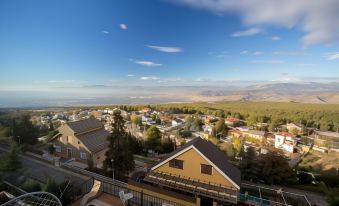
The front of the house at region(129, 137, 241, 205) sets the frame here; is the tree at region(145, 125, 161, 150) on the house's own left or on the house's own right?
on the house's own right

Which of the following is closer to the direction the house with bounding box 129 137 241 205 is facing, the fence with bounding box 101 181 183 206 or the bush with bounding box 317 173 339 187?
the fence

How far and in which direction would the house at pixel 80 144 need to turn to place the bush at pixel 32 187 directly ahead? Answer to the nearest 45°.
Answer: approximately 45° to its left

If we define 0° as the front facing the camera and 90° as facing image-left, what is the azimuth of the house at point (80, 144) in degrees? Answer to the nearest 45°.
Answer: approximately 45°

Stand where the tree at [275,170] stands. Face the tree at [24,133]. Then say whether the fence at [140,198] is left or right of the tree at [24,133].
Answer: left

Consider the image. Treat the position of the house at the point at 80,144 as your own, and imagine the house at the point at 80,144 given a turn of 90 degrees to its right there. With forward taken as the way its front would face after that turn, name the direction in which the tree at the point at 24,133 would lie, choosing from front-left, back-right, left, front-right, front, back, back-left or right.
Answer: front

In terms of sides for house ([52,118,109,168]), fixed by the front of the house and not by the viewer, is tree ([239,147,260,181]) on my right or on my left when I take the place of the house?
on my left

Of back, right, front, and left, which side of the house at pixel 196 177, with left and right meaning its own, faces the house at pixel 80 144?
right

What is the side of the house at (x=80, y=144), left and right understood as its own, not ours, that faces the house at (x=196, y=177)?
left

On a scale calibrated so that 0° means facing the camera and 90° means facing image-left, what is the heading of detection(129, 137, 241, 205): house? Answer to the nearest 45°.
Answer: approximately 45°

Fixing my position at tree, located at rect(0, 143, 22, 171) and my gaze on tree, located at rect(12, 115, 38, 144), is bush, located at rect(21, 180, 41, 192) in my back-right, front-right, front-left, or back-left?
back-right

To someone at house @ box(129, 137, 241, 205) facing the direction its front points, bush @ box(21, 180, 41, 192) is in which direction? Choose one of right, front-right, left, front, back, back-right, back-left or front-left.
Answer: front-right

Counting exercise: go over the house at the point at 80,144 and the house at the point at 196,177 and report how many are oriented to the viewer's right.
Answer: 0

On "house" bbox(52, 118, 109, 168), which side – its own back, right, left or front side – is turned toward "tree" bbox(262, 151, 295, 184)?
left
